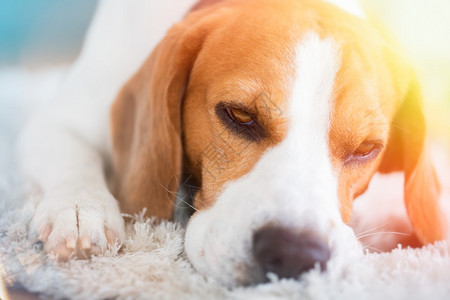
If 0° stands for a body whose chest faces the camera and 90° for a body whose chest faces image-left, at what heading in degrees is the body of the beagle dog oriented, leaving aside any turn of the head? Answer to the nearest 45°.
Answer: approximately 0°
